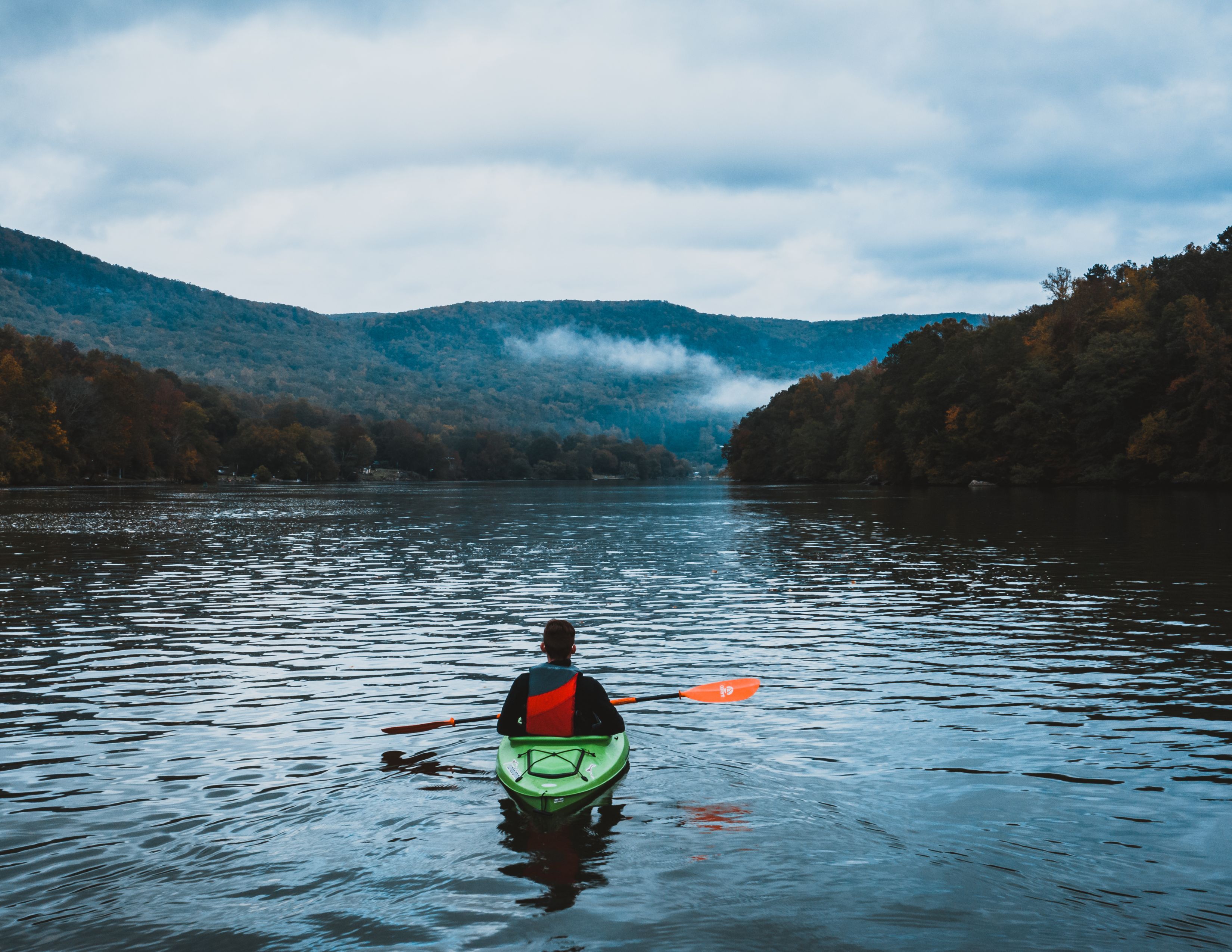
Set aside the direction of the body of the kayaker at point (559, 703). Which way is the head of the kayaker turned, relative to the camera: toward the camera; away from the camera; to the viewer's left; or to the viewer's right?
away from the camera

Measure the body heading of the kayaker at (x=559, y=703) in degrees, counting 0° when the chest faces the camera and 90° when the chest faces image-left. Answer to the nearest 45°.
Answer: approximately 180°
